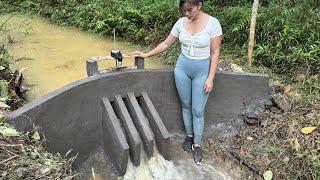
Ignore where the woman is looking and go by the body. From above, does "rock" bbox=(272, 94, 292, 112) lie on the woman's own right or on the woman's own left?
on the woman's own left

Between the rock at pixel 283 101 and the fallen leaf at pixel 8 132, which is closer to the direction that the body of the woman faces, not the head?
the fallen leaf

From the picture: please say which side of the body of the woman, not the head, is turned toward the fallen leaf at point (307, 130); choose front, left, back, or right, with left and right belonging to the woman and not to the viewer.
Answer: left

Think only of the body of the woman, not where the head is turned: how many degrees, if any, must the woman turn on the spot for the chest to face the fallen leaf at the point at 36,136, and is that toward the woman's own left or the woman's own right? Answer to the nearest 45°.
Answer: approximately 45° to the woman's own right

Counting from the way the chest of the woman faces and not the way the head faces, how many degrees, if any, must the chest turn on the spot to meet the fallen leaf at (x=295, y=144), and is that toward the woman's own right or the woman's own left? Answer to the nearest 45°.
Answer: approximately 90° to the woman's own left

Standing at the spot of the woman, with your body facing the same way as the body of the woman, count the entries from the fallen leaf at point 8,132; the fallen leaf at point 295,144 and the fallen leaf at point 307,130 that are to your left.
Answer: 2

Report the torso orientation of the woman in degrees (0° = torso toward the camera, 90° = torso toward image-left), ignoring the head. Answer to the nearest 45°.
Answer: approximately 0°

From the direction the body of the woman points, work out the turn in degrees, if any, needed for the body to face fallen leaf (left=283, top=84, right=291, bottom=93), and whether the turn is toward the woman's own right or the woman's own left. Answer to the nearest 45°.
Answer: approximately 135° to the woman's own left

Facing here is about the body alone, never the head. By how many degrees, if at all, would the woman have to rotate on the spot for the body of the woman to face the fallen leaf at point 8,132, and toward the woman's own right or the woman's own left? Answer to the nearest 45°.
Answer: approximately 45° to the woman's own right

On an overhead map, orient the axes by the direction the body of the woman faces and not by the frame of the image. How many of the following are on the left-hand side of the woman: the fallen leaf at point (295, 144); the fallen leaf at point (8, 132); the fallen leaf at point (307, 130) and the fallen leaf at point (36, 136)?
2
